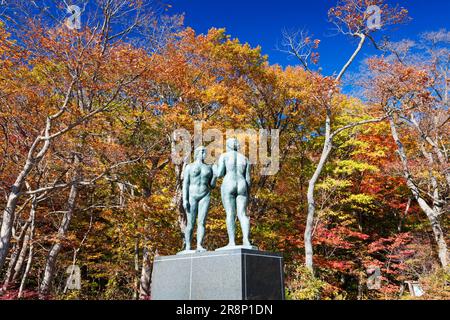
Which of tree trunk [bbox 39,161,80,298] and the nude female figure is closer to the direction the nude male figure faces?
the nude female figure

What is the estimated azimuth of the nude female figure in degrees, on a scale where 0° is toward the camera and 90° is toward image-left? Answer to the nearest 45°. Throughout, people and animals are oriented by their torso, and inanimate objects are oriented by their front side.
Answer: approximately 180°

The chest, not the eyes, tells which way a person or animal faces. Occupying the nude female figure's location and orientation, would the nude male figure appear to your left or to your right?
on your left
